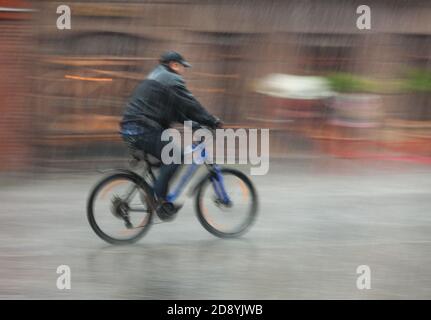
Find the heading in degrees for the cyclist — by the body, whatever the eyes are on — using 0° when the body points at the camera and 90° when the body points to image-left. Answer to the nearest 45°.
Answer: approximately 270°

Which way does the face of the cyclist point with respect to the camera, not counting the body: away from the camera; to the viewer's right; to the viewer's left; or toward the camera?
to the viewer's right

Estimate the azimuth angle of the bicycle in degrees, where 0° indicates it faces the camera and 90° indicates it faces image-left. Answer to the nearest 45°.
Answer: approximately 270°
